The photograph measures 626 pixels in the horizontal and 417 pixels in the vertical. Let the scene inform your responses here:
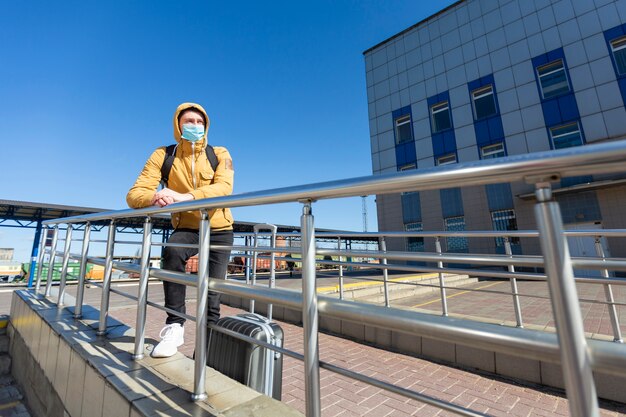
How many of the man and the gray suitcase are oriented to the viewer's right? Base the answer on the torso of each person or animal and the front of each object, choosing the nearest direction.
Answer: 0

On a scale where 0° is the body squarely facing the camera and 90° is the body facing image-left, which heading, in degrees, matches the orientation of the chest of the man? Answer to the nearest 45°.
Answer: approximately 0°

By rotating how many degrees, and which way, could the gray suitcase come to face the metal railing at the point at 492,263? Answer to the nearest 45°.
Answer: approximately 90° to its left

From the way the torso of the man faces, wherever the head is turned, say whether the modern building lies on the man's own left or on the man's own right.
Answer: on the man's own left

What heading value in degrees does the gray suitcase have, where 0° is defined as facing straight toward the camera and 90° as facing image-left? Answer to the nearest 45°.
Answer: approximately 45°
